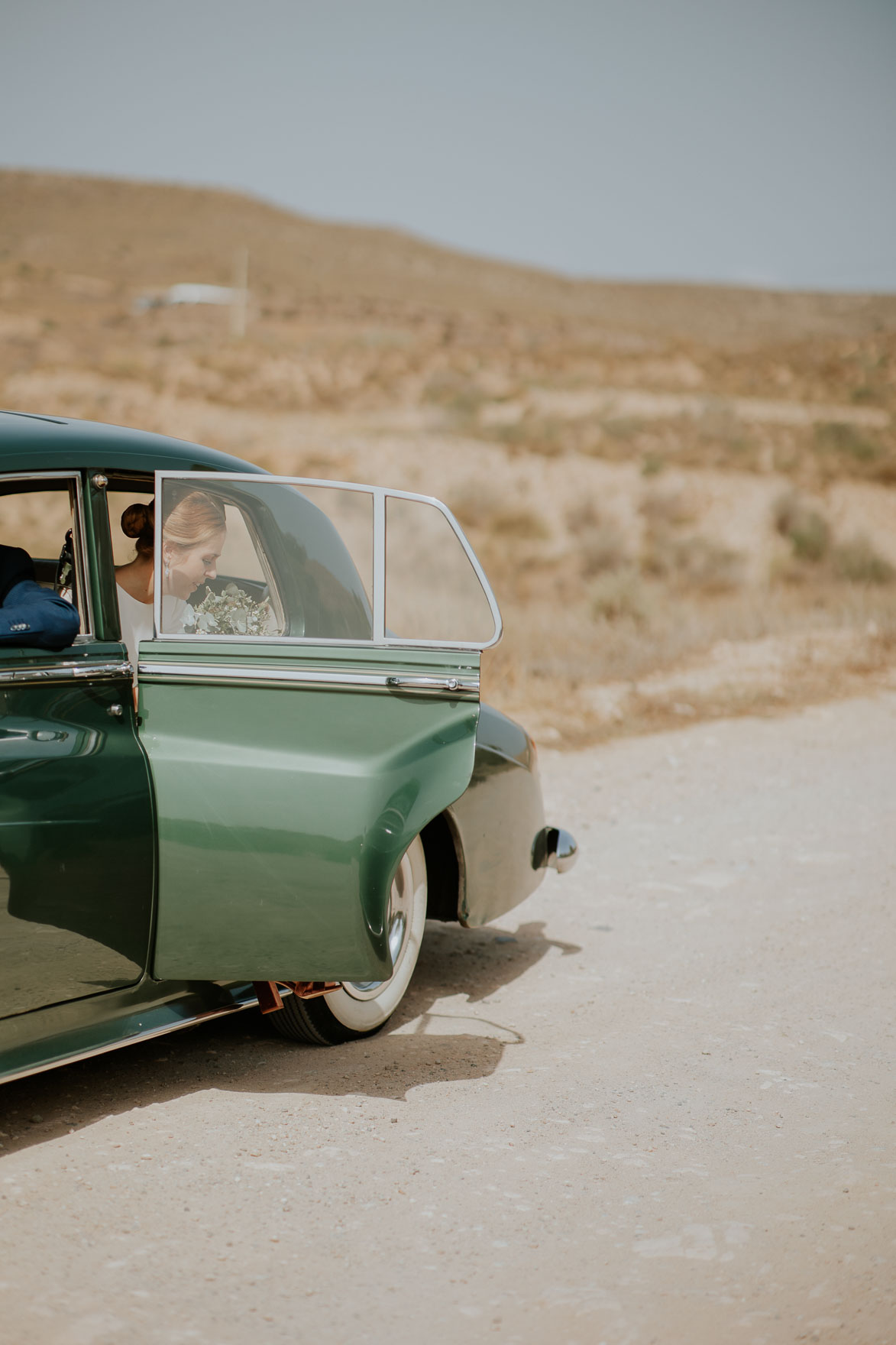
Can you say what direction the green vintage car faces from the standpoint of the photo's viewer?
facing the viewer and to the left of the viewer
